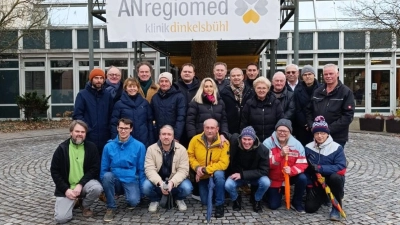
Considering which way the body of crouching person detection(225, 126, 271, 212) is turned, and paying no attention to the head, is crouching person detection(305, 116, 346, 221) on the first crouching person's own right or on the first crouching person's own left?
on the first crouching person's own left

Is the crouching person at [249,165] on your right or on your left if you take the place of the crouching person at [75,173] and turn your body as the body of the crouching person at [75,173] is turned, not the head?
on your left

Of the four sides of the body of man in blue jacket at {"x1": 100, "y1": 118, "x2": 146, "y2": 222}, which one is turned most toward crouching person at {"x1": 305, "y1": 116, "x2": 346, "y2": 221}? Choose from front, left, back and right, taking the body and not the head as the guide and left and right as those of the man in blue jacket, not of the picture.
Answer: left

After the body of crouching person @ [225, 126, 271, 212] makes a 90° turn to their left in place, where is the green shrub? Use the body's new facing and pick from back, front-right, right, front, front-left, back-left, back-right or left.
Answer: back-left

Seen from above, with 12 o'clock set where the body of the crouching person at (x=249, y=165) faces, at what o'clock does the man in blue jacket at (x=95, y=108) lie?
The man in blue jacket is roughly at 3 o'clock from the crouching person.

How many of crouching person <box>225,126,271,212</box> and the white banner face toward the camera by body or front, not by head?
2

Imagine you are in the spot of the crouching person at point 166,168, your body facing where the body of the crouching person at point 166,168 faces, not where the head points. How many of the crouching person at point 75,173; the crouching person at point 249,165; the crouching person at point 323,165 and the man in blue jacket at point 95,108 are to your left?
2

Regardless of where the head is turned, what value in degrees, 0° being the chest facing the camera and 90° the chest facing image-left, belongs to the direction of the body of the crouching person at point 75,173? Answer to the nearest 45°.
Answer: approximately 0°
